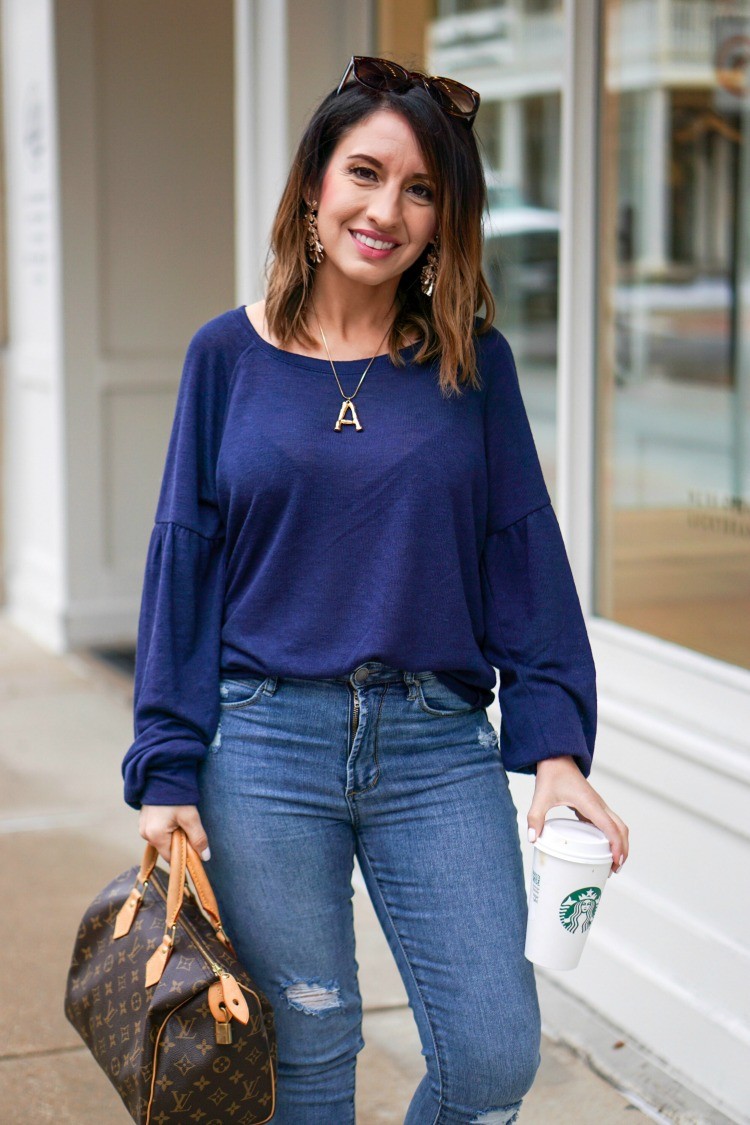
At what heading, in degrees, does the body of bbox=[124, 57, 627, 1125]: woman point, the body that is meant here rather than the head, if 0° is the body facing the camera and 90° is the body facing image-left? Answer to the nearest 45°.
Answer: approximately 0°

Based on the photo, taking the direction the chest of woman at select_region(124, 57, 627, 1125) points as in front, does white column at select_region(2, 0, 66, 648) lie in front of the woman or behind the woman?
behind
